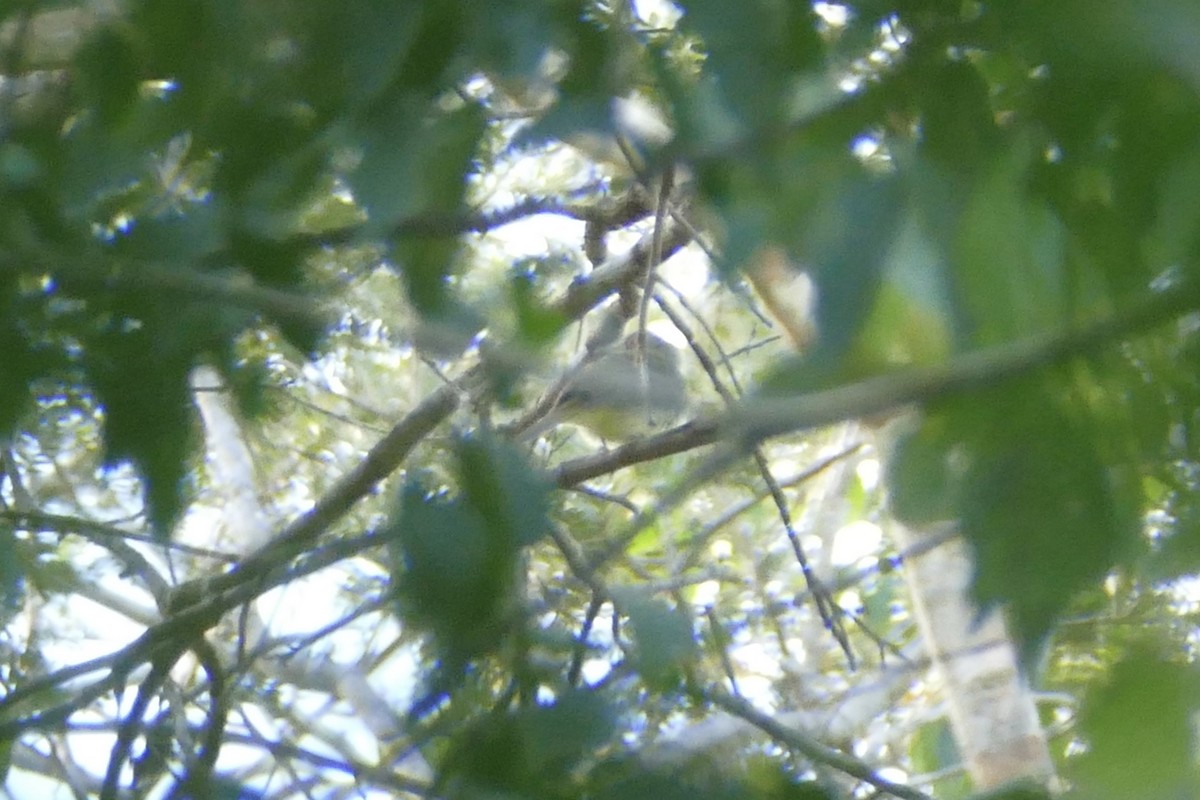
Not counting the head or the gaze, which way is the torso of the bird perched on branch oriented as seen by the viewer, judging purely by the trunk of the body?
to the viewer's right
